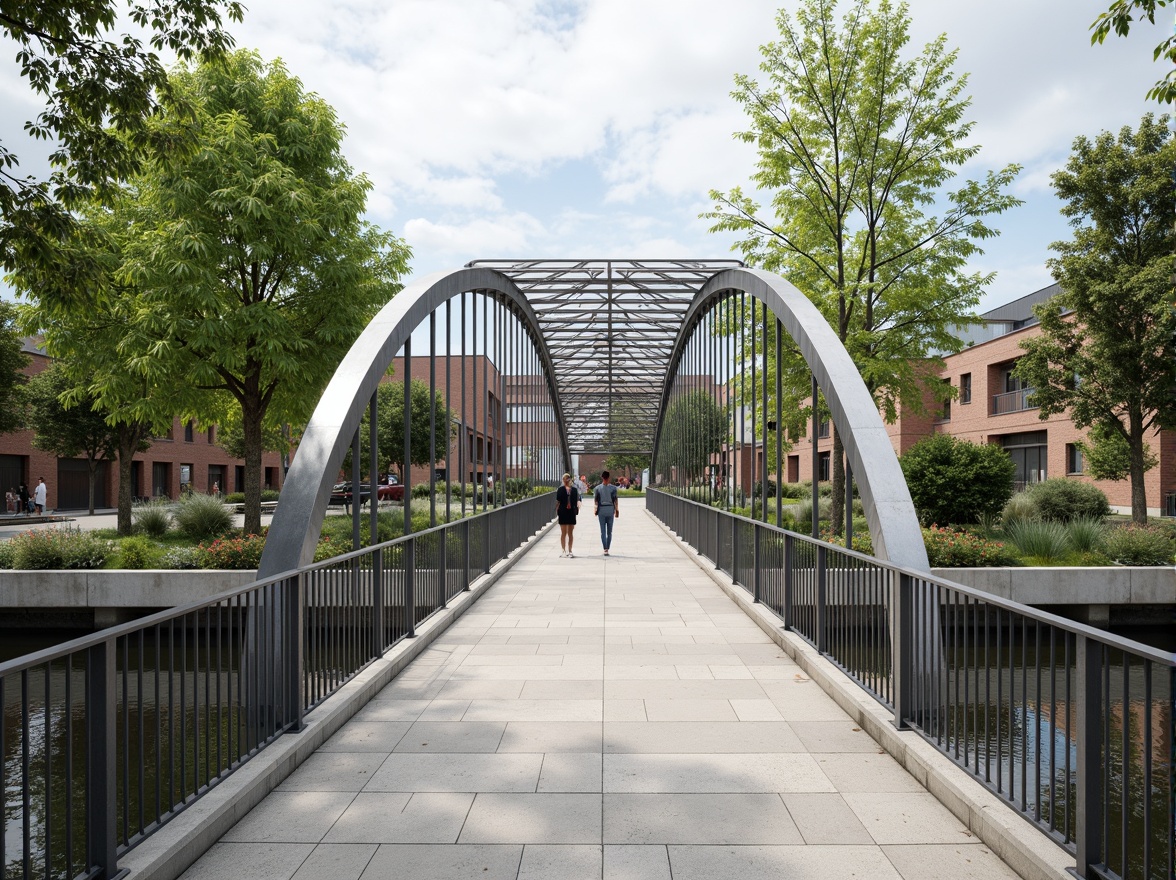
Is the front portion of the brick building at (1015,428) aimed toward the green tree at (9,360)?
yes

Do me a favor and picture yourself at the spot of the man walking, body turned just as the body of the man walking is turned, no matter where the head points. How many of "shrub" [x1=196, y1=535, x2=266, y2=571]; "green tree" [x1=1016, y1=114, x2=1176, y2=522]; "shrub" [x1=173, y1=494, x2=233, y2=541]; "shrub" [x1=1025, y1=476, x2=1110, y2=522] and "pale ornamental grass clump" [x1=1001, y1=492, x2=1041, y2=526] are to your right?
3

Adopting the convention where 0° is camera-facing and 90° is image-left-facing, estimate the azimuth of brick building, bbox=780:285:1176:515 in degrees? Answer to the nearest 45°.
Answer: approximately 45°

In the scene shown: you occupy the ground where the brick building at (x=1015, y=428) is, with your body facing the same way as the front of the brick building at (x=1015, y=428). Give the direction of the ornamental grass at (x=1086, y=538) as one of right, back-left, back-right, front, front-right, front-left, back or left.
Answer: front-left

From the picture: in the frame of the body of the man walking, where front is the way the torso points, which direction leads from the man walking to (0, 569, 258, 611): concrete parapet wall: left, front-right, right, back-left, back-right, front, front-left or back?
back-left

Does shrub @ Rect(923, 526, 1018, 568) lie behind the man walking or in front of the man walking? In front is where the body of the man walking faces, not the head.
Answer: behind

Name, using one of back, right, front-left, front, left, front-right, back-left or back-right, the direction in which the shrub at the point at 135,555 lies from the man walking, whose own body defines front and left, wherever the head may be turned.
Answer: back-left

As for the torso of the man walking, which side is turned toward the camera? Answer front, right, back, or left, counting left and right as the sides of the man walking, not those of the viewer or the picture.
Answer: back

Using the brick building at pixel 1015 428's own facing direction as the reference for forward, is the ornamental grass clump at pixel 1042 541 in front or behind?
in front

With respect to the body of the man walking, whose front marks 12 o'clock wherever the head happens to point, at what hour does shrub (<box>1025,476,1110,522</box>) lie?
The shrub is roughly at 3 o'clock from the man walking.
